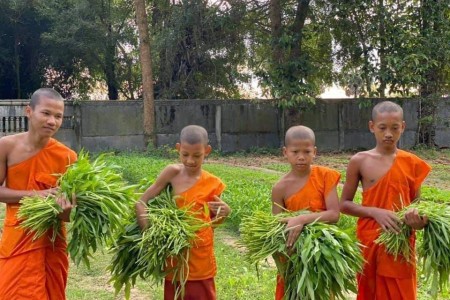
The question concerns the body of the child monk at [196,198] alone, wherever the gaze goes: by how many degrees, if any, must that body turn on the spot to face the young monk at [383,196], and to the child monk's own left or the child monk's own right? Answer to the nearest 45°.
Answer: approximately 90° to the child monk's own left

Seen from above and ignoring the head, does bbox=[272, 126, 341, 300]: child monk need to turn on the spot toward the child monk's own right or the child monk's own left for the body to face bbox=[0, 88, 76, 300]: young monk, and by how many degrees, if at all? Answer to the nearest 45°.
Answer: approximately 90° to the child monk's own right

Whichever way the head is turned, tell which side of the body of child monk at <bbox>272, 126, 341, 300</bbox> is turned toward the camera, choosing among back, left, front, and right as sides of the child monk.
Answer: front

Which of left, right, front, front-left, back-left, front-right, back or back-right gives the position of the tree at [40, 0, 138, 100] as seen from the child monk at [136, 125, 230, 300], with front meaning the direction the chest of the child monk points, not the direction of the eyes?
back

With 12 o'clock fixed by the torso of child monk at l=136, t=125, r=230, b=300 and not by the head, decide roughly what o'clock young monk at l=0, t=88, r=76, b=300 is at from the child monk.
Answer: The young monk is roughly at 3 o'clock from the child monk.

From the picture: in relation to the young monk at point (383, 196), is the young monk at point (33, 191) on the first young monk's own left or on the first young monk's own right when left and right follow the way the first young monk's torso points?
on the first young monk's own right

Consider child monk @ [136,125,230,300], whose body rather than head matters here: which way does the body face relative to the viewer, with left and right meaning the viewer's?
facing the viewer

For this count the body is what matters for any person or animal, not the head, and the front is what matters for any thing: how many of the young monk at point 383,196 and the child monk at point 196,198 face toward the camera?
2

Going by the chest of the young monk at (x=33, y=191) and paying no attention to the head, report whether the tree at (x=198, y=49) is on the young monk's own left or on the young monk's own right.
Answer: on the young monk's own left

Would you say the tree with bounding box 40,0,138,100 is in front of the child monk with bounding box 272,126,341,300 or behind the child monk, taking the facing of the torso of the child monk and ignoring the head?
behind

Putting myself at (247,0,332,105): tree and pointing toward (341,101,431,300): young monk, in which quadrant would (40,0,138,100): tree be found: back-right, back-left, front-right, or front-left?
back-right

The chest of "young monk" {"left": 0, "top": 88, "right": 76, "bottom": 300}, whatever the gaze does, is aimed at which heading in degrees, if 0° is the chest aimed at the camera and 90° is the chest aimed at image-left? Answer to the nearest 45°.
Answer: approximately 315°

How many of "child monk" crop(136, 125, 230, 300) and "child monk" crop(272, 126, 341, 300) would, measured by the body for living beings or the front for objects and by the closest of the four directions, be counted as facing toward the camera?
2

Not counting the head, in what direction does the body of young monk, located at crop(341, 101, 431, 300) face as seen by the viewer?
toward the camera
